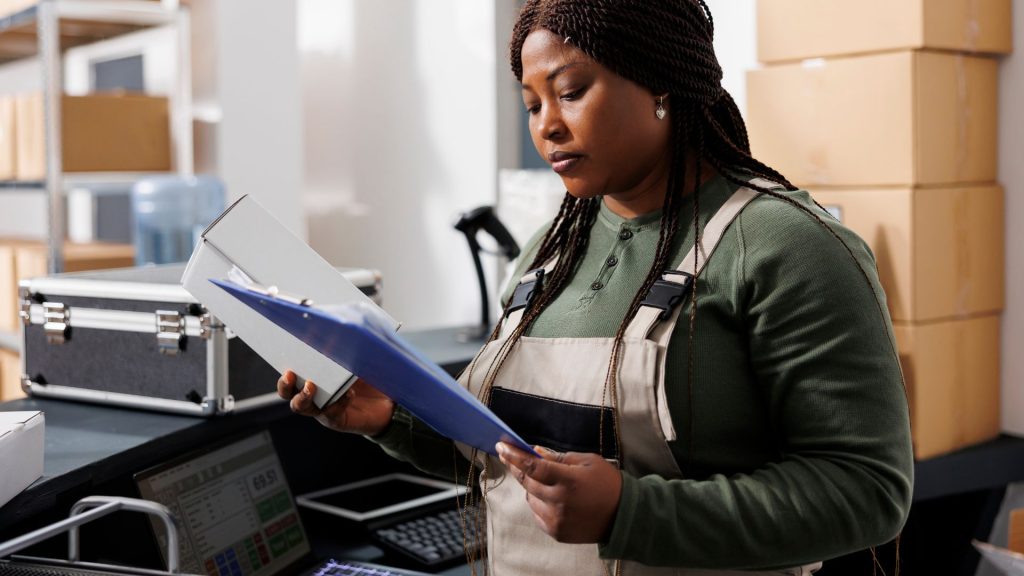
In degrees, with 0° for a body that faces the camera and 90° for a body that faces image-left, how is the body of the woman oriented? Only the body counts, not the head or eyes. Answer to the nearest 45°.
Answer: approximately 45°

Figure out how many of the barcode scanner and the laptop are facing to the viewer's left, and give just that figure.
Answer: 1

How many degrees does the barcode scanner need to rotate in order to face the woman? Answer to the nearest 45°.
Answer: approximately 90° to its left

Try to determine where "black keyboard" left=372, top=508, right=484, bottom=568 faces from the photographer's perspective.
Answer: facing the viewer and to the right of the viewer

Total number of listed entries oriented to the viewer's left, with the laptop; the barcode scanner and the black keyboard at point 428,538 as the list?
1

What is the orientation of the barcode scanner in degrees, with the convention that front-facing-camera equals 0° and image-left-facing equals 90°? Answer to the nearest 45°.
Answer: approximately 90°

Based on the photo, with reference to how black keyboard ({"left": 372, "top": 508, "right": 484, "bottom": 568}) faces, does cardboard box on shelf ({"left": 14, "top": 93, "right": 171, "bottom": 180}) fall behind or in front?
behind

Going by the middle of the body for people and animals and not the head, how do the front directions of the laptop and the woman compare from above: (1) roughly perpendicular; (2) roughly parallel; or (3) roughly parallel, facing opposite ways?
roughly perpendicular

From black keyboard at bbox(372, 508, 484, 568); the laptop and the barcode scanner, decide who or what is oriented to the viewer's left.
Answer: the barcode scanner

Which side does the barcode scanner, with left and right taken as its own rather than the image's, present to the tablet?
left

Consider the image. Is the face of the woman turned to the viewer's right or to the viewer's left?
to the viewer's left
